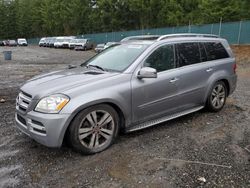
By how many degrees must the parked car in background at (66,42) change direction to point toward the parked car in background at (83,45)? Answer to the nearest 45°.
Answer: approximately 45° to its left

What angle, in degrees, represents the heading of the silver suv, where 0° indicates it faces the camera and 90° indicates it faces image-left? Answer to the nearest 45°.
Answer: approximately 45°

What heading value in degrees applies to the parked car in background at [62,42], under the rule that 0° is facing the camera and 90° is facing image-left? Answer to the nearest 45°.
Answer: approximately 45°

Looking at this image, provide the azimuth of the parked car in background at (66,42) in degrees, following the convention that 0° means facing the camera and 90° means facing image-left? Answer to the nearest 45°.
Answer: approximately 45°

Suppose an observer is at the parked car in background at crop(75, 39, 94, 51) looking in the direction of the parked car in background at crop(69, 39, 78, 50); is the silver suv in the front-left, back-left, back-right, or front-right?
back-left

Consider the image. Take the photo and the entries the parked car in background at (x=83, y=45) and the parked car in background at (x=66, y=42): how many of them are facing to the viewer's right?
0

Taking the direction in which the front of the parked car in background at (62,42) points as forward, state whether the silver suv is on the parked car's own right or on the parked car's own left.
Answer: on the parked car's own left

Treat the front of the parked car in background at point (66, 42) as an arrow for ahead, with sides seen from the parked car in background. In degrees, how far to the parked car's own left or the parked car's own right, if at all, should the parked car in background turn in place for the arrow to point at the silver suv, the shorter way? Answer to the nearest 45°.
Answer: approximately 45° to the parked car's own left

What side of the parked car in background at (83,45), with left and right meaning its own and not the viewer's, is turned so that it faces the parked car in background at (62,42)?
right

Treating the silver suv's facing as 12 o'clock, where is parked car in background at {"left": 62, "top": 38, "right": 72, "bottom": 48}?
The parked car in background is roughly at 4 o'clock from the silver suv.
